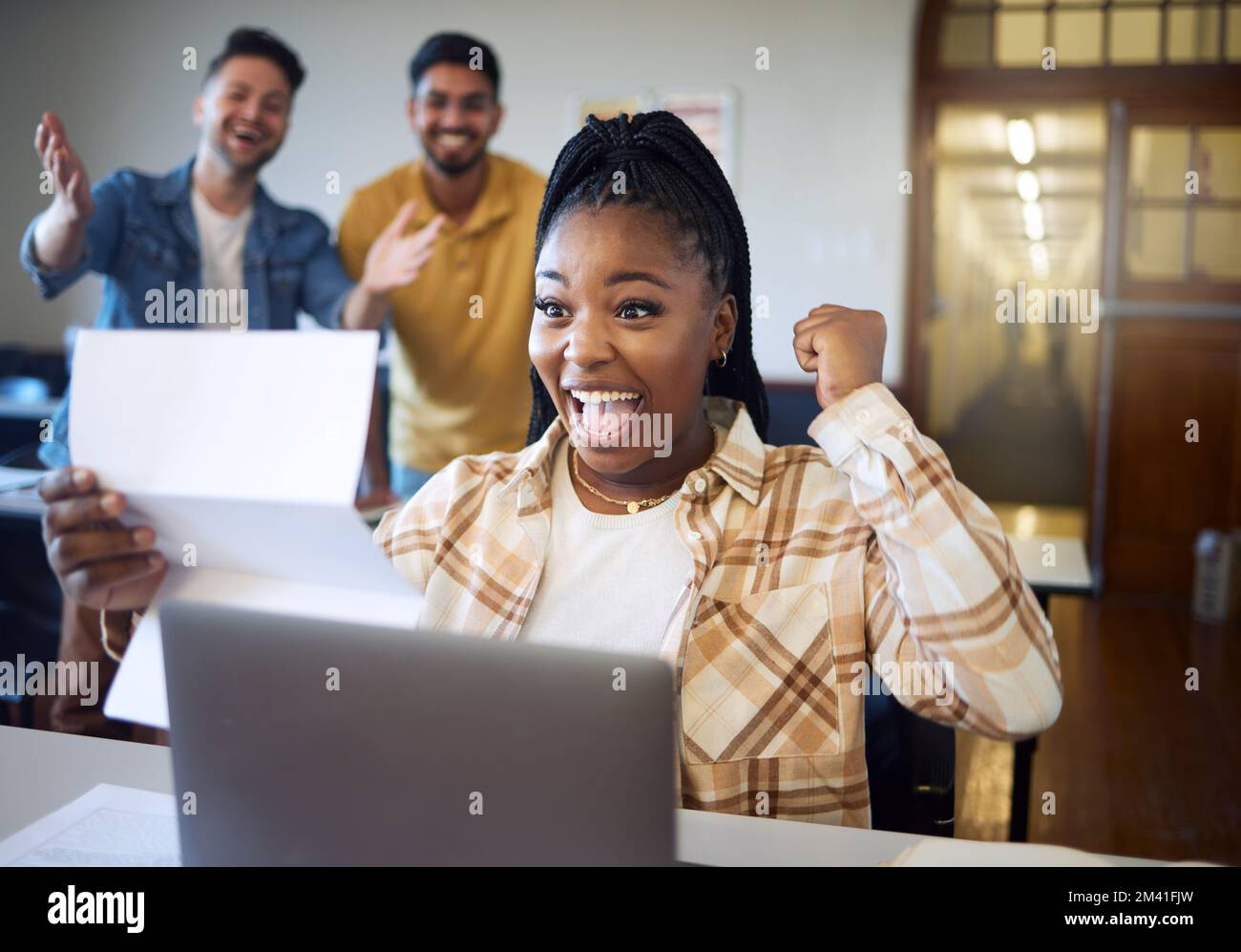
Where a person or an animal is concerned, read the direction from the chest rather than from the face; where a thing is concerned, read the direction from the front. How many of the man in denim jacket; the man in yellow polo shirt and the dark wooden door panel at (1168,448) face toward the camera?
3

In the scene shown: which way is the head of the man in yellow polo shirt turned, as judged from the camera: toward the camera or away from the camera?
toward the camera

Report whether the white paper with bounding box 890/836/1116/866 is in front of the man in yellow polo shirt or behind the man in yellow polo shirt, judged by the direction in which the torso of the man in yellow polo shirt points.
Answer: in front

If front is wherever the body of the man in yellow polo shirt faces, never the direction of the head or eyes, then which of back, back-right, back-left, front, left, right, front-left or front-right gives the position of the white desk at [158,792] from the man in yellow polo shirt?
front

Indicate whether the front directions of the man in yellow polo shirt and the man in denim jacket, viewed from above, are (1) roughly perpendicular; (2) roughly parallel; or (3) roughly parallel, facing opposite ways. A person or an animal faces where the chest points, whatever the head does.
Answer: roughly parallel

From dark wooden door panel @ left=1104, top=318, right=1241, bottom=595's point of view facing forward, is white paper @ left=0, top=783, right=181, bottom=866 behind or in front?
in front

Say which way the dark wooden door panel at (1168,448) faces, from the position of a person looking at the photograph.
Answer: facing the viewer

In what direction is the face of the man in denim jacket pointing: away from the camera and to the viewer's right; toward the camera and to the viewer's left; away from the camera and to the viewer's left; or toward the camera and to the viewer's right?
toward the camera and to the viewer's right

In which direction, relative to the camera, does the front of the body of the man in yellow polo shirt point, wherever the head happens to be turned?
toward the camera

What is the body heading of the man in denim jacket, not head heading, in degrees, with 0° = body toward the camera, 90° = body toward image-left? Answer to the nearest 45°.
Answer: approximately 0°

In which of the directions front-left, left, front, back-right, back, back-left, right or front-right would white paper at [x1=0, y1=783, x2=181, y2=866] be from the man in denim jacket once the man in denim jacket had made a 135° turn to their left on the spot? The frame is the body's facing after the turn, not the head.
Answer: back-right

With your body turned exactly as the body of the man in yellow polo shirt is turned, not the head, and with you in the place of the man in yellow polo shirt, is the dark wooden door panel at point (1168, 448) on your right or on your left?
on your left

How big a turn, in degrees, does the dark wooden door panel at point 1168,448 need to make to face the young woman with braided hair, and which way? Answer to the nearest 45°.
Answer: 0° — it already faces them

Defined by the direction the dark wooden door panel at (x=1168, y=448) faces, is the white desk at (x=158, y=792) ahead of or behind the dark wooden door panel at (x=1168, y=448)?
ahead
